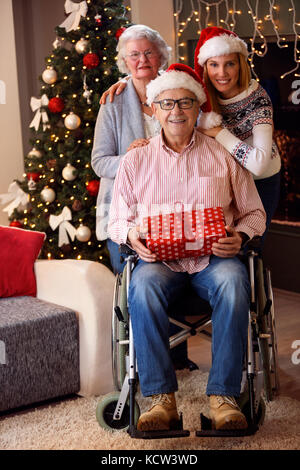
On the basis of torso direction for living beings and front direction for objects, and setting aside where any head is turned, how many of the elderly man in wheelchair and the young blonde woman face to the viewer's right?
0

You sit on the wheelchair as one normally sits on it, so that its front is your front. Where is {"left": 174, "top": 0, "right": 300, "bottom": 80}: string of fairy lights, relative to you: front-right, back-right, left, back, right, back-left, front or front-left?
back

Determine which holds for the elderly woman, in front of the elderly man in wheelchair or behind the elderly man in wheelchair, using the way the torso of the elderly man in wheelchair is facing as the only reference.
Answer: behind

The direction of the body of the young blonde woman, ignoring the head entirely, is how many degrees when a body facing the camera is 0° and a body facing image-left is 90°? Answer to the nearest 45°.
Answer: approximately 45°

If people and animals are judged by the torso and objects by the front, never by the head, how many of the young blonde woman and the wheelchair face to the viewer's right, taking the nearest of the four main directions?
0

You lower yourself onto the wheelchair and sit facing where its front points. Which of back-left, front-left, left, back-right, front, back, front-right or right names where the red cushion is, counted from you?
back-right

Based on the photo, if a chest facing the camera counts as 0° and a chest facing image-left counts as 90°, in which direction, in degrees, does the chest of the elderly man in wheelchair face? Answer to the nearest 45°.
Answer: approximately 0°

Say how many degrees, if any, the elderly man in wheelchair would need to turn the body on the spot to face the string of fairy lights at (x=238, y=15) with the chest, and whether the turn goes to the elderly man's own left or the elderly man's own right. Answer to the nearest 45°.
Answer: approximately 180°
